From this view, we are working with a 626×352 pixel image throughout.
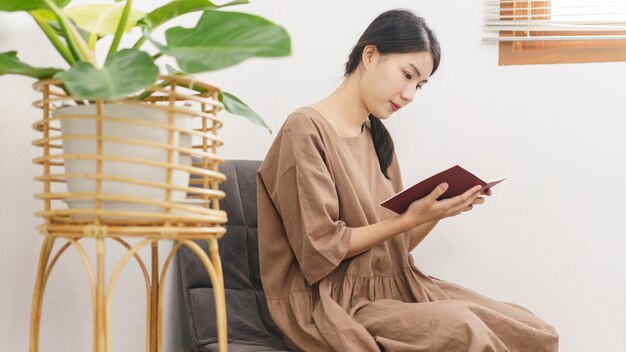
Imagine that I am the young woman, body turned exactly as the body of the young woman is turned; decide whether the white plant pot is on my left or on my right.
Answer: on my right

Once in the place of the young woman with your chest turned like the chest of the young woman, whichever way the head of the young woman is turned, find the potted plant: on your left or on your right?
on your right

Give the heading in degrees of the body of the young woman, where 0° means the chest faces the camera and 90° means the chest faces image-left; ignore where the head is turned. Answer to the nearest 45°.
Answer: approximately 315°
